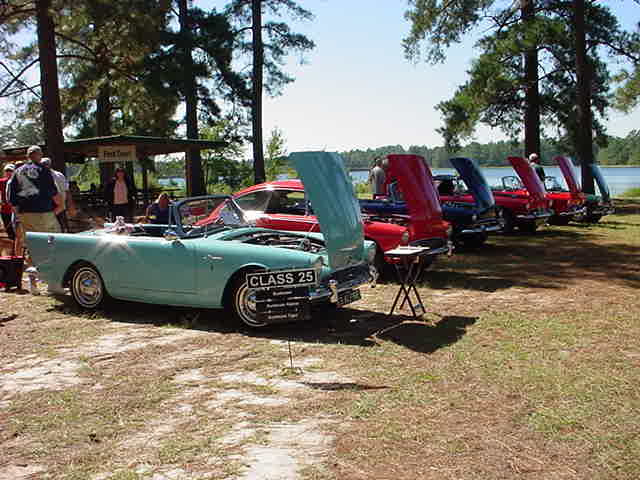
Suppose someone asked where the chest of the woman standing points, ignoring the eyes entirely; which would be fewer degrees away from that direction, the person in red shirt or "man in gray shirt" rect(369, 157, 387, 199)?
the person in red shirt

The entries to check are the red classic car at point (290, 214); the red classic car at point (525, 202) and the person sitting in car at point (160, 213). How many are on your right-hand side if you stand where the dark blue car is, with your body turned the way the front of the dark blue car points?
2

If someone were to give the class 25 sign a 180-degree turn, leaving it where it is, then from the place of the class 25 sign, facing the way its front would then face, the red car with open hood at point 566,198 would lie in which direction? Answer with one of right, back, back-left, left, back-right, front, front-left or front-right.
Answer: front-right

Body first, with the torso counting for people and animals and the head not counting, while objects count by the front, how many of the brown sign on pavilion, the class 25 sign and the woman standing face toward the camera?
3

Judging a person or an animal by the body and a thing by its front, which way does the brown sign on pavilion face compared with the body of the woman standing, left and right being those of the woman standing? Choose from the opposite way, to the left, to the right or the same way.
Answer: the same way

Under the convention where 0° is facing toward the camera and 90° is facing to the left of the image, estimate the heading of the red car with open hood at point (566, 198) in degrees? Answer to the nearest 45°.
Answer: approximately 315°

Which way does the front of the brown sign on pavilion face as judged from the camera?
facing the viewer

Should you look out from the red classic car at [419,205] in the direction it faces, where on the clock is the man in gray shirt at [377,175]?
The man in gray shirt is roughly at 7 o'clock from the red classic car.

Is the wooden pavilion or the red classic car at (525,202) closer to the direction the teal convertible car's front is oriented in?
the red classic car

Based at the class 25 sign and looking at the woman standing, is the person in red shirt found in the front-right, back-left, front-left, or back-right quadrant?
front-left

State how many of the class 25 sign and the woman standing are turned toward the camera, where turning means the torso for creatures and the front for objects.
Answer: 2

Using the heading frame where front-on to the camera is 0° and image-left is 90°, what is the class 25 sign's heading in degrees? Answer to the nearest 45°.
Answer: approximately 0°

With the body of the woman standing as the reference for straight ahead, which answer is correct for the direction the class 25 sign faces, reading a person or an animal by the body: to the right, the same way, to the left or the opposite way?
the same way

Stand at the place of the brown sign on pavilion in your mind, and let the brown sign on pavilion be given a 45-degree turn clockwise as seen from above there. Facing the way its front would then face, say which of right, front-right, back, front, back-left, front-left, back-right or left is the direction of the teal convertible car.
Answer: front-left
